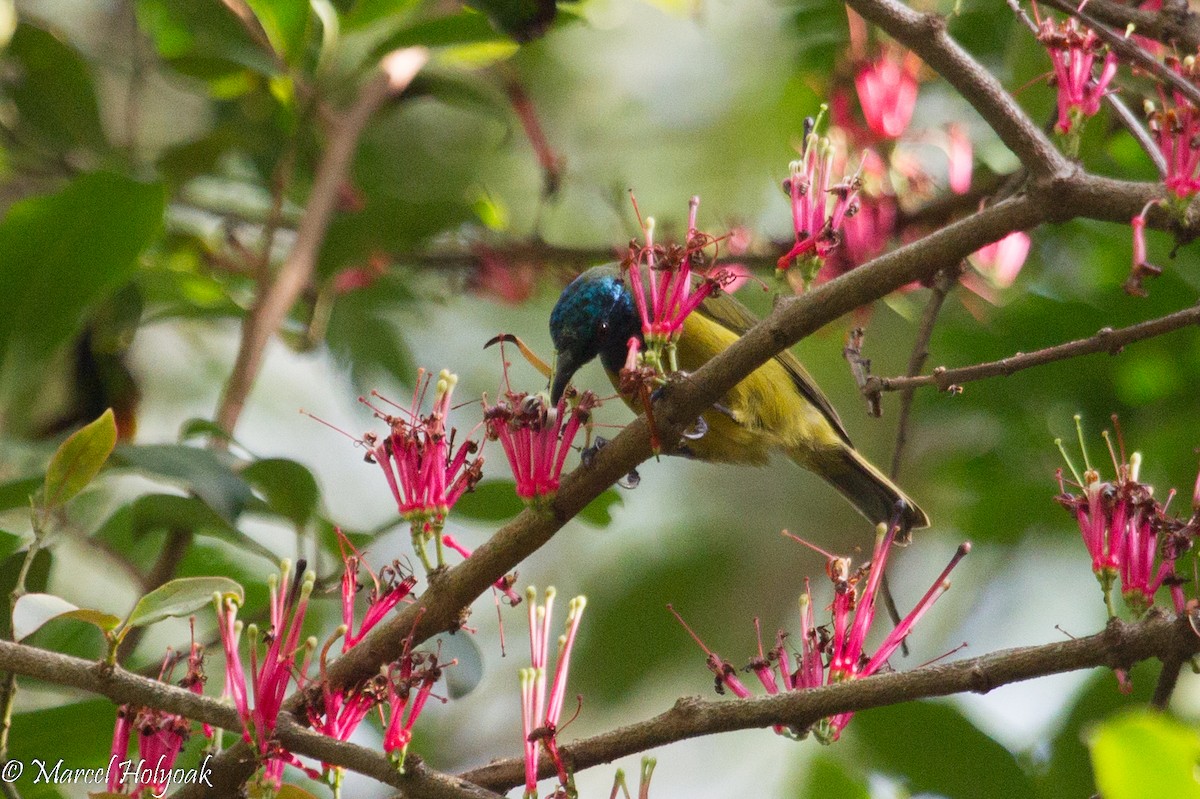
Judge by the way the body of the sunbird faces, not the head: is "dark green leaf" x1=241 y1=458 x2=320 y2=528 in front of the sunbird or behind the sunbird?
in front

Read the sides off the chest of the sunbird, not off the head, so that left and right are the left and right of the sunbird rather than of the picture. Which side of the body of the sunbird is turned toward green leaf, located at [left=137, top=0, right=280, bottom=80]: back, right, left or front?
front

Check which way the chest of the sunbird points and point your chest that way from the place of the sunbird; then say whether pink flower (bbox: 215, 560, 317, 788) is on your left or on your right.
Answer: on your left

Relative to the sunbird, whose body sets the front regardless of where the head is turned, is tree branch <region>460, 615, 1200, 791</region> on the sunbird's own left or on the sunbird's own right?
on the sunbird's own left

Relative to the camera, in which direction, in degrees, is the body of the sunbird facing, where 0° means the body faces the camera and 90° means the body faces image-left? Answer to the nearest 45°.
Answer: approximately 90°

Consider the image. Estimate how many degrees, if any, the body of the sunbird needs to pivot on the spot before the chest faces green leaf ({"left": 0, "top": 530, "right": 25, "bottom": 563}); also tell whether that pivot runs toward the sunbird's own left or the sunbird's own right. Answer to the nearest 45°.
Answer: approximately 45° to the sunbird's own left
